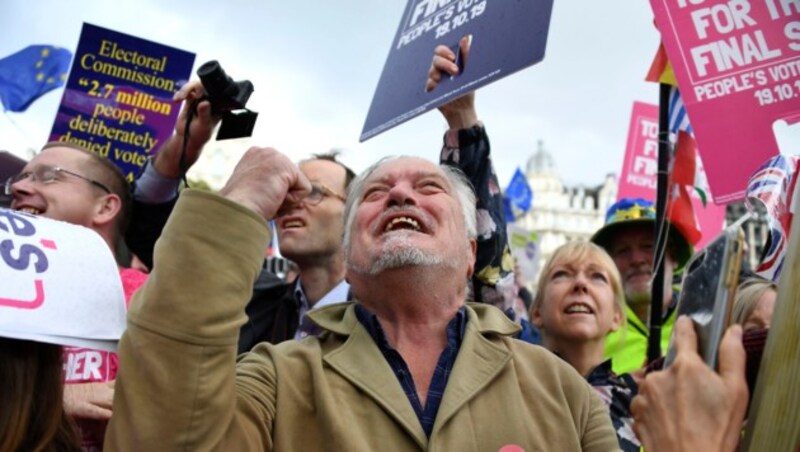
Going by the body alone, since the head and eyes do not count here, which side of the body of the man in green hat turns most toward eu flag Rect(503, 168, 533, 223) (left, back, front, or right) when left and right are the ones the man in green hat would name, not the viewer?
back

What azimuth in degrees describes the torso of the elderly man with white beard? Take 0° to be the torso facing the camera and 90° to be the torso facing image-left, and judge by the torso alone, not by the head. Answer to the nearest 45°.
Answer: approximately 0°

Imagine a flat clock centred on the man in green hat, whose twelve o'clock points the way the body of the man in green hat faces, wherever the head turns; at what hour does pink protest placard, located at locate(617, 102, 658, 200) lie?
The pink protest placard is roughly at 6 o'clock from the man in green hat.

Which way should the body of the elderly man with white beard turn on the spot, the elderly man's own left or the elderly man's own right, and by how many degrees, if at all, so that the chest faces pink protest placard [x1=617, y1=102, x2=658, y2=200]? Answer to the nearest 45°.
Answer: approximately 135° to the elderly man's own left

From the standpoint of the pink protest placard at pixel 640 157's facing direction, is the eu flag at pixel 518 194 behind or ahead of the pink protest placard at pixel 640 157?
behind
